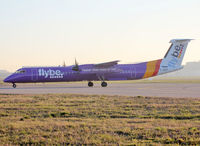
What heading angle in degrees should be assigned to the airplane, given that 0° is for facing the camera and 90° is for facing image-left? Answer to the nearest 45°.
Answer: approximately 90°
